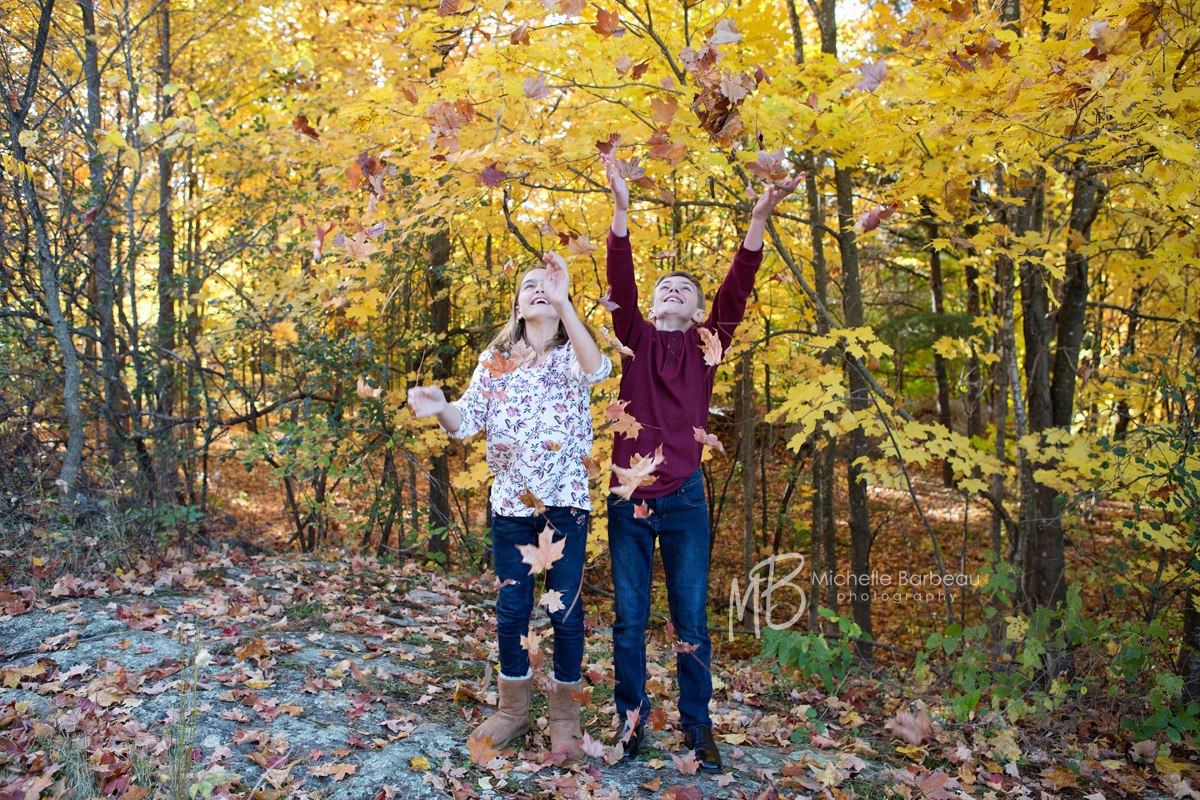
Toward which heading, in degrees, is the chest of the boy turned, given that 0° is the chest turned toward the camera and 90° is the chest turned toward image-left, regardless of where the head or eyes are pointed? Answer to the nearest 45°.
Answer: approximately 0°

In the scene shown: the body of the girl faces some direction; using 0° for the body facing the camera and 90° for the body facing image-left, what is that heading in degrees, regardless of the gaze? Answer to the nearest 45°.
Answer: approximately 0°

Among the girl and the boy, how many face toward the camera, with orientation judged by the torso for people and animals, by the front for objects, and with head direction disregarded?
2
